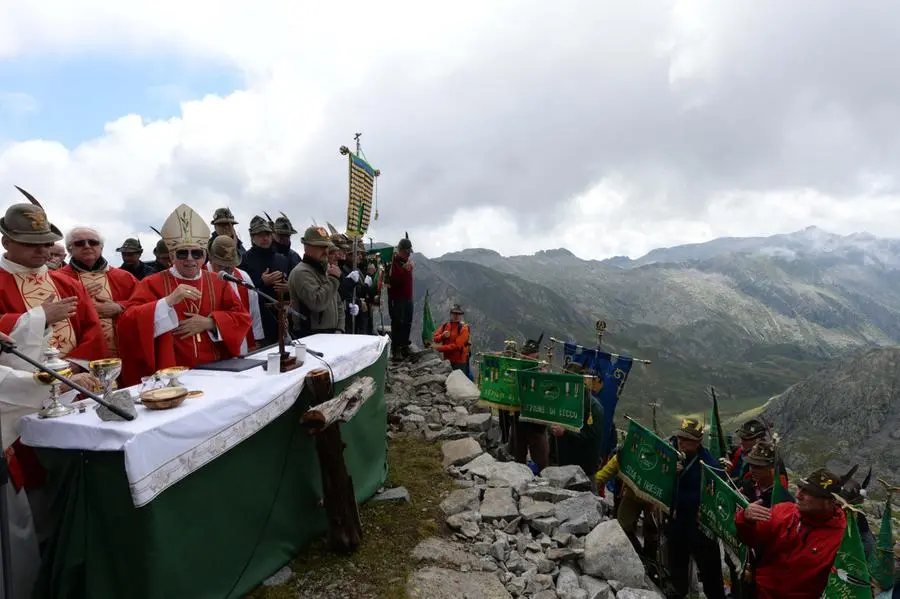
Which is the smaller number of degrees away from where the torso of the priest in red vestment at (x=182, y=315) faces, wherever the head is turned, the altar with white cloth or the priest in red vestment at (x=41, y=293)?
the altar with white cloth

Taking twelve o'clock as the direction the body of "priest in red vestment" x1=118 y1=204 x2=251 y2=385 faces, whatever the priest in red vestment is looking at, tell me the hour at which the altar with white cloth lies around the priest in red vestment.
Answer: The altar with white cloth is roughly at 12 o'clock from the priest in red vestment.

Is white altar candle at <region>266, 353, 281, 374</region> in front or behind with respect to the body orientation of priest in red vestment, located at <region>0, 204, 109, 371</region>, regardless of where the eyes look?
in front

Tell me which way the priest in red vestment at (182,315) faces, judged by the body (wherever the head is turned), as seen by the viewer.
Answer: toward the camera

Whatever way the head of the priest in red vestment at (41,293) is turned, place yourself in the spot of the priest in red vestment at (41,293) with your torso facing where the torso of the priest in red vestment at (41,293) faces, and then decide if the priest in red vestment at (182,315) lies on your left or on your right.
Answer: on your left

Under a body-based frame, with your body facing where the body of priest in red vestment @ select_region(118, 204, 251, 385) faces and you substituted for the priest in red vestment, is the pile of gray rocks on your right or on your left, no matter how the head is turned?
on your left

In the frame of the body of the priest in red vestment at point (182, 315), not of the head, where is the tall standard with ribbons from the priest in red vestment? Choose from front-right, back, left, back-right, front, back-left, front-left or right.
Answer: back-left

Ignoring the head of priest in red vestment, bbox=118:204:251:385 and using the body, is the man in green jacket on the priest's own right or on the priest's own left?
on the priest's own left

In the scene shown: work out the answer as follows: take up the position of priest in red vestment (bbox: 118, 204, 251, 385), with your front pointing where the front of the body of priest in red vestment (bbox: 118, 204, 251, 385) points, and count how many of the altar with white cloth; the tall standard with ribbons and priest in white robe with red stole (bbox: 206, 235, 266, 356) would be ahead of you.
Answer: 1

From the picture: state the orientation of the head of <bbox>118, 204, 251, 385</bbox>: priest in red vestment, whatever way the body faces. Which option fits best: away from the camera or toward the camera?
toward the camera

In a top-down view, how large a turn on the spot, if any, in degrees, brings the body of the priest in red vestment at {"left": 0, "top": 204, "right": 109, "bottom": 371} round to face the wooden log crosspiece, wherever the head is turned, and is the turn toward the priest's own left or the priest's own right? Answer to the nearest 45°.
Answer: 0° — they already face it

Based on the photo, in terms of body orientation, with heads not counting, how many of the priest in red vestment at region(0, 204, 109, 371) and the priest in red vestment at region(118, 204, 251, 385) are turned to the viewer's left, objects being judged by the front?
0

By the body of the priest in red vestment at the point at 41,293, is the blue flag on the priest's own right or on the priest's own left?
on the priest's own left

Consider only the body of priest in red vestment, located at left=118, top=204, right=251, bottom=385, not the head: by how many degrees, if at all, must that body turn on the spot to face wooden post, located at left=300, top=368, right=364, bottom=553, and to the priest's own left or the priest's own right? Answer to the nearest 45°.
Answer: approximately 45° to the priest's own left

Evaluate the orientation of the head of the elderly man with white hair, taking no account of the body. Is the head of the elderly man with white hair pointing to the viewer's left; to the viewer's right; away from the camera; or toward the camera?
toward the camera

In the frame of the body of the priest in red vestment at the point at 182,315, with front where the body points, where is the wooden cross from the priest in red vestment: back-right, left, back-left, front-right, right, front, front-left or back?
front-left

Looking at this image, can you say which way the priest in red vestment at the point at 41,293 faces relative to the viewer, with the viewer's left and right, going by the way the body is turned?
facing the viewer and to the right of the viewer

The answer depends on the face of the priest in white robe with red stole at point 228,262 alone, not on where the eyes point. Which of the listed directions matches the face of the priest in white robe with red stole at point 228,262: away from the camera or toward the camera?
toward the camera
